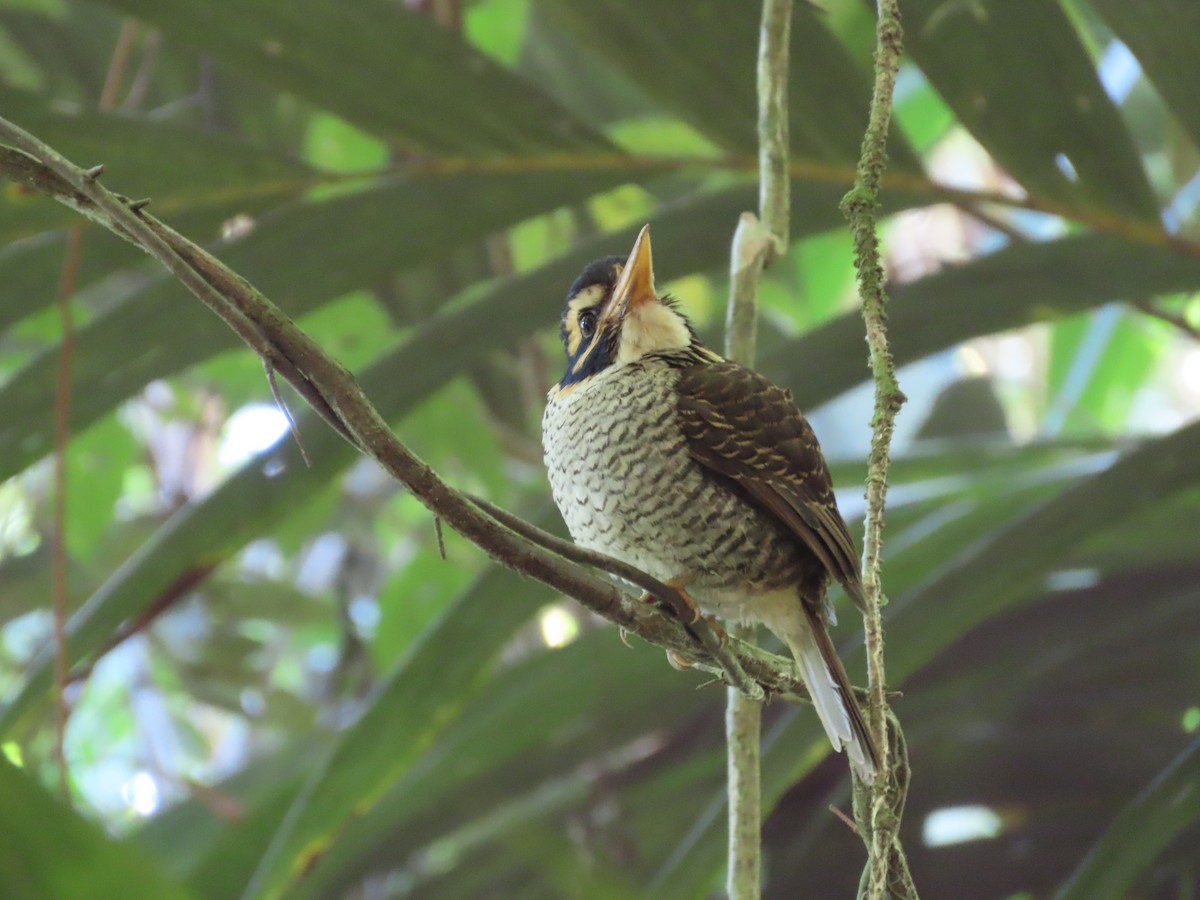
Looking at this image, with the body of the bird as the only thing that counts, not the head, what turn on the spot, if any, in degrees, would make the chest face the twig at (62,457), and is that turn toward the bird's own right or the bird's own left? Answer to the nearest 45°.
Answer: approximately 45° to the bird's own right

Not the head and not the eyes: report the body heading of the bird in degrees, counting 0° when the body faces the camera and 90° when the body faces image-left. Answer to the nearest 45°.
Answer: approximately 45°

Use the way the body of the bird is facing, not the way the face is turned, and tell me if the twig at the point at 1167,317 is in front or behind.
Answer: behind

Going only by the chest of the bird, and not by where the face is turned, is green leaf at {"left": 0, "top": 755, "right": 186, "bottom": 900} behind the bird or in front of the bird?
in front
